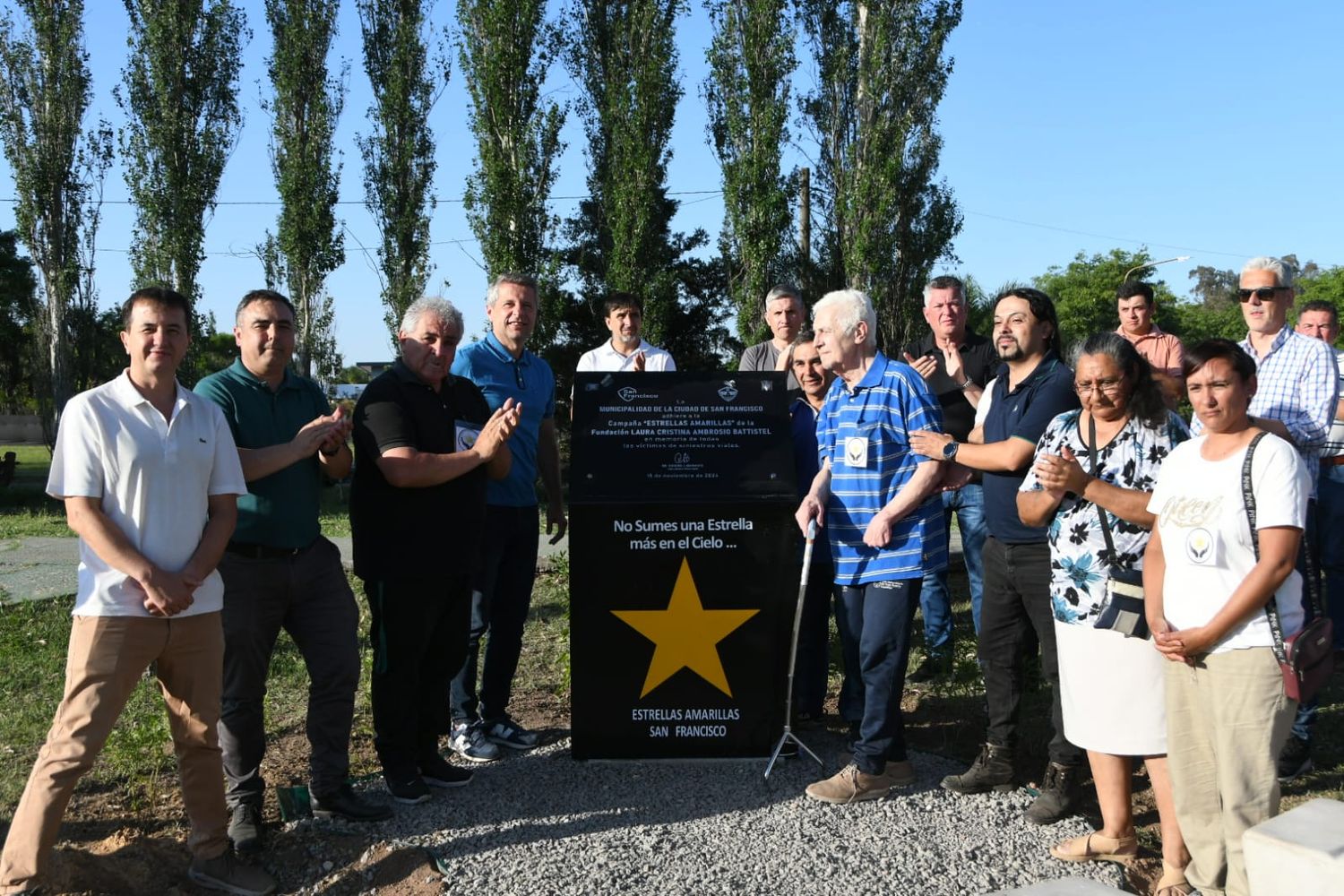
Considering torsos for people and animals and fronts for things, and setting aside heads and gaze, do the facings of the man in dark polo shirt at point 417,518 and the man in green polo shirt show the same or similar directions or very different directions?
same or similar directions

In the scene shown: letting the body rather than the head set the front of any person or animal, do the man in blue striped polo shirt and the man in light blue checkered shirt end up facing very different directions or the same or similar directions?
same or similar directions

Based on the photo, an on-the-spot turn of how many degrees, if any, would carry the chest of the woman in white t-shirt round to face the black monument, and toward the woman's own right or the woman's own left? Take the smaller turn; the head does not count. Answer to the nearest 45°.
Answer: approximately 45° to the woman's own right

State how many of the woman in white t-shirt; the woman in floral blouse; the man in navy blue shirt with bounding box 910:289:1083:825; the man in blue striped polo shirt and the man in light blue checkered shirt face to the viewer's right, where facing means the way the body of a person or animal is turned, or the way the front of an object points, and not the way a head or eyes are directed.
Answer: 0

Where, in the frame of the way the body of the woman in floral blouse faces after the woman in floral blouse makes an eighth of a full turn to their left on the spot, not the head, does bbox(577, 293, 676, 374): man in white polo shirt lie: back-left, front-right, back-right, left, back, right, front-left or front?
back-right

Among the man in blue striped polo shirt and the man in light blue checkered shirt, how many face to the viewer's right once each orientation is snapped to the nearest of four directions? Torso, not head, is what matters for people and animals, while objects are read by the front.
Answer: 0

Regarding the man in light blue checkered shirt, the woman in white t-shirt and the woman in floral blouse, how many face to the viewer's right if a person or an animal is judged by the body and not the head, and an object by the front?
0

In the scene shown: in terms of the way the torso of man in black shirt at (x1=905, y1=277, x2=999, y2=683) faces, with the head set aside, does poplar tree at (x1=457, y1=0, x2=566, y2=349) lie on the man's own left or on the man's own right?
on the man's own right

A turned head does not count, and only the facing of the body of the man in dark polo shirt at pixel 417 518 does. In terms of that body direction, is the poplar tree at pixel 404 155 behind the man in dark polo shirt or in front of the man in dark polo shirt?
behind

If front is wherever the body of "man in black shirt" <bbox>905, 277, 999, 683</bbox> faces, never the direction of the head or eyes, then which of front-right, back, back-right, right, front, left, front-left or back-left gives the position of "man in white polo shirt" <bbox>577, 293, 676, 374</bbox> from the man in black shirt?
front-right

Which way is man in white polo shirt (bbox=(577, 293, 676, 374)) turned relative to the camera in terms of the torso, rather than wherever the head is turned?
toward the camera

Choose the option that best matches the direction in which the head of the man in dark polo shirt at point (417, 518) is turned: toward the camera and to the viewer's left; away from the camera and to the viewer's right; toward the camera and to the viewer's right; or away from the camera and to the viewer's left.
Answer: toward the camera and to the viewer's right

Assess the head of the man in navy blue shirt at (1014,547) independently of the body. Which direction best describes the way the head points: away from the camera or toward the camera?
toward the camera

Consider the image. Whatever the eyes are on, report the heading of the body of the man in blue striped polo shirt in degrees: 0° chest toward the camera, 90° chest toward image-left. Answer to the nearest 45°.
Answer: approximately 45°

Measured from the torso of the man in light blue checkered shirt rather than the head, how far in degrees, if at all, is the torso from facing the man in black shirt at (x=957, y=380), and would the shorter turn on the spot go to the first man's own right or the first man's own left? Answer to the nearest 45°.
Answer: approximately 45° to the first man's own right

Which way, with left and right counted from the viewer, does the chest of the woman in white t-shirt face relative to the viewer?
facing the viewer and to the left of the viewer

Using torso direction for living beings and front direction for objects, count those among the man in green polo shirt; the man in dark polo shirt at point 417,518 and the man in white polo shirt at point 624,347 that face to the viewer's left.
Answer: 0

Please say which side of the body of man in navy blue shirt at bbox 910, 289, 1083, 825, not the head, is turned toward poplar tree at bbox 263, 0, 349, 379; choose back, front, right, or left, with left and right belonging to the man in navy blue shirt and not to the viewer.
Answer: right

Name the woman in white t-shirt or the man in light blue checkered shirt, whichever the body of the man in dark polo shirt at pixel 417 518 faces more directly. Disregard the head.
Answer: the woman in white t-shirt
